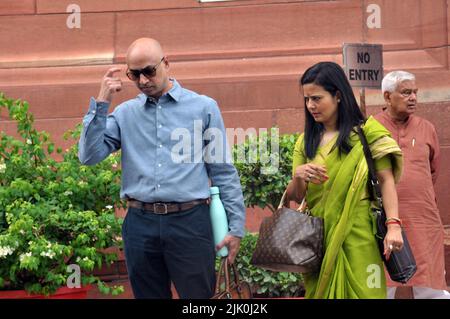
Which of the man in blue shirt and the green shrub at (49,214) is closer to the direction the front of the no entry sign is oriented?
the man in blue shirt

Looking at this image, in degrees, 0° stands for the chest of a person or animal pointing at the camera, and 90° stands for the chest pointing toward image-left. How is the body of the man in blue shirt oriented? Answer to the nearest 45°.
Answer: approximately 0°

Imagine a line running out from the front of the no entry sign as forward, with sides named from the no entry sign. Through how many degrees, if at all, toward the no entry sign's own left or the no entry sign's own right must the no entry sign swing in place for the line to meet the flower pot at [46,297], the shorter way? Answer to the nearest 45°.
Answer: approximately 45° to the no entry sign's own right

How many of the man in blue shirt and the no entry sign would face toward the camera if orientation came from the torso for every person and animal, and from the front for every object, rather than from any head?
2

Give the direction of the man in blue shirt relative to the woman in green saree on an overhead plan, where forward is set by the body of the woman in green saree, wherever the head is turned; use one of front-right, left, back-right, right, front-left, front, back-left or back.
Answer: front-right

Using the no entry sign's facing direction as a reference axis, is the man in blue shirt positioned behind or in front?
in front

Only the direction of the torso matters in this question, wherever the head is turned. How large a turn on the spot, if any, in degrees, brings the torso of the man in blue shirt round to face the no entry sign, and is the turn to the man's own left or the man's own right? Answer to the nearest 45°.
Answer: approximately 135° to the man's own left

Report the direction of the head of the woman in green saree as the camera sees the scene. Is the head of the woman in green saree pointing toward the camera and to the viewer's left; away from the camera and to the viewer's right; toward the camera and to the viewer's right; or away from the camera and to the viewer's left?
toward the camera and to the viewer's left

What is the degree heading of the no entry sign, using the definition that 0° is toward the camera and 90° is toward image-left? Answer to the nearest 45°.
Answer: approximately 0°

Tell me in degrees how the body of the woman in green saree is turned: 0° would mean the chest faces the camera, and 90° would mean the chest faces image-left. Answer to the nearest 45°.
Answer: approximately 45°
